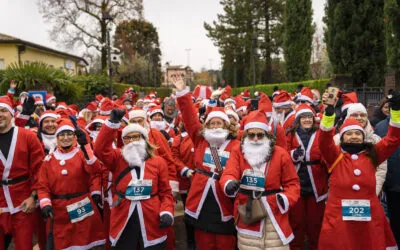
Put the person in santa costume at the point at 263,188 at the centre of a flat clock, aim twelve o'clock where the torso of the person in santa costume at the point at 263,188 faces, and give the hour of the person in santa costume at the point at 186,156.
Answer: the person in santa costume at the point at 186,156 is roughly at 5 o'clock from the person in santa costume at the point at 263,188.

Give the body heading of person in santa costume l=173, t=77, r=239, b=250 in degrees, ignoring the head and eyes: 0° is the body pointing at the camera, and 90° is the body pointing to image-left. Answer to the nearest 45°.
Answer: approximately 0°

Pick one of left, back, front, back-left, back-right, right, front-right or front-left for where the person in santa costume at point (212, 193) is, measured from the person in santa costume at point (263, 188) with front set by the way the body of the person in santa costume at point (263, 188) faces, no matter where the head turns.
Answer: back-right

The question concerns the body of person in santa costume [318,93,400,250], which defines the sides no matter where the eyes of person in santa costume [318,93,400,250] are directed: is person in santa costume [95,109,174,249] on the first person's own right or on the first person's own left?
on the first person's own right

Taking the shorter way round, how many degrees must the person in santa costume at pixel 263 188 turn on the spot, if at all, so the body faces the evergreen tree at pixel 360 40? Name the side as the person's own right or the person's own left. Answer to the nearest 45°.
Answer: approximately 180°

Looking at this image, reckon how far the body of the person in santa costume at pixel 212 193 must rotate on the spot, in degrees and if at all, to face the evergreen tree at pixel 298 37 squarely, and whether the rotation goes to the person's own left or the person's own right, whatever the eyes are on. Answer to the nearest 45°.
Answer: approximately 180°
